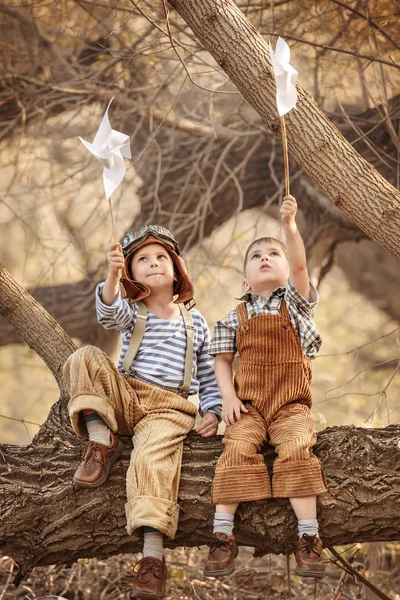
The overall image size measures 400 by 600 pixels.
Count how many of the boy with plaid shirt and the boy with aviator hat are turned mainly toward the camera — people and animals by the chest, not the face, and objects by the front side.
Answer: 2

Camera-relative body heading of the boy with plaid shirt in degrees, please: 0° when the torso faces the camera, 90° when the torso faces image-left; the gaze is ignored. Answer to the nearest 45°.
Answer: approximately 0°
